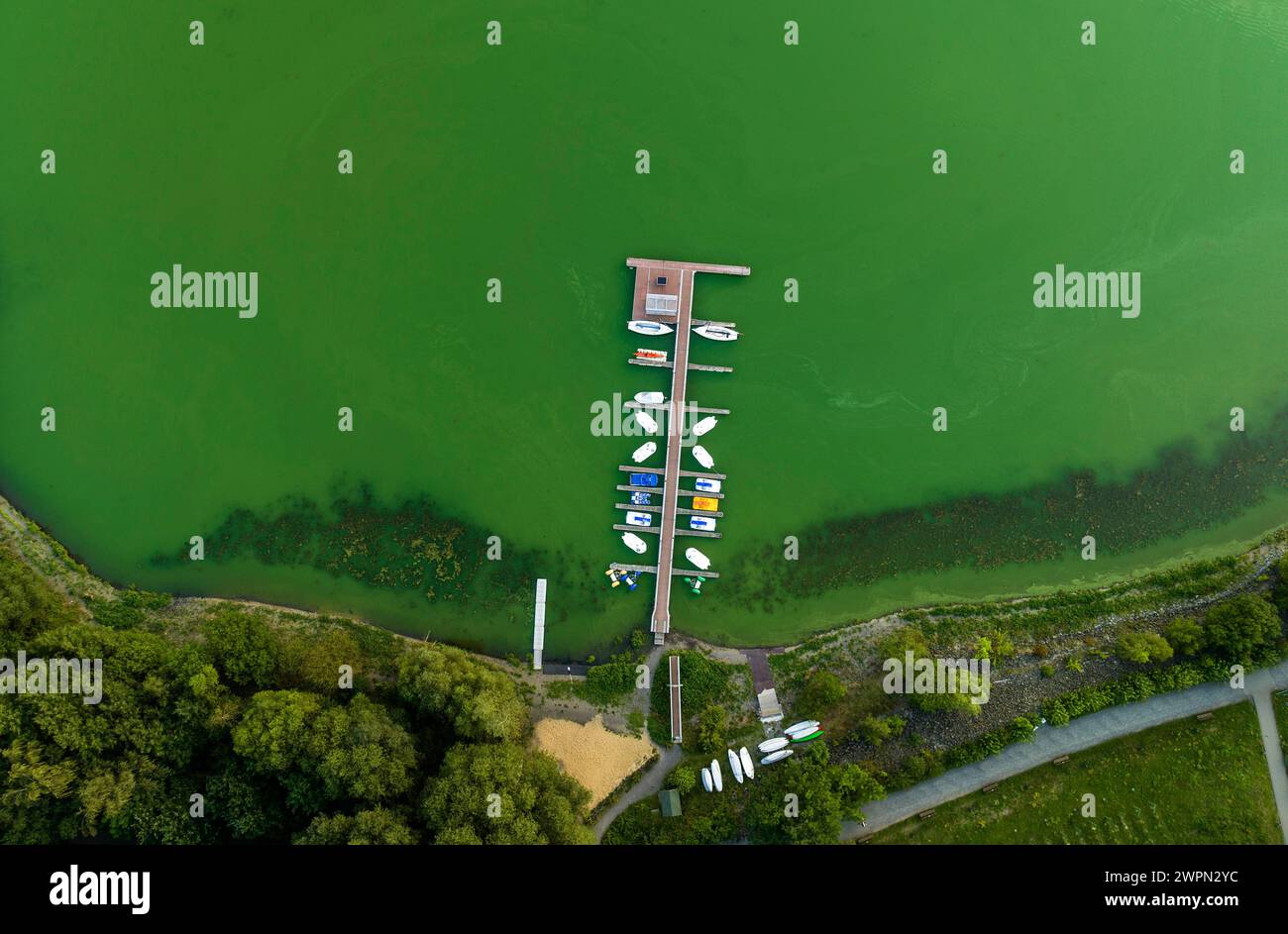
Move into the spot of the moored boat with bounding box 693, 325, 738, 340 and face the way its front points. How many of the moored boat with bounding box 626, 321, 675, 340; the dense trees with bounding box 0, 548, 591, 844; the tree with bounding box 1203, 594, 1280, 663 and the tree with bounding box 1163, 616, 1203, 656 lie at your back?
2

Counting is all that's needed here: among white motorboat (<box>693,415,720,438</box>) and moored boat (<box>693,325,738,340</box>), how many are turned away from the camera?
0
